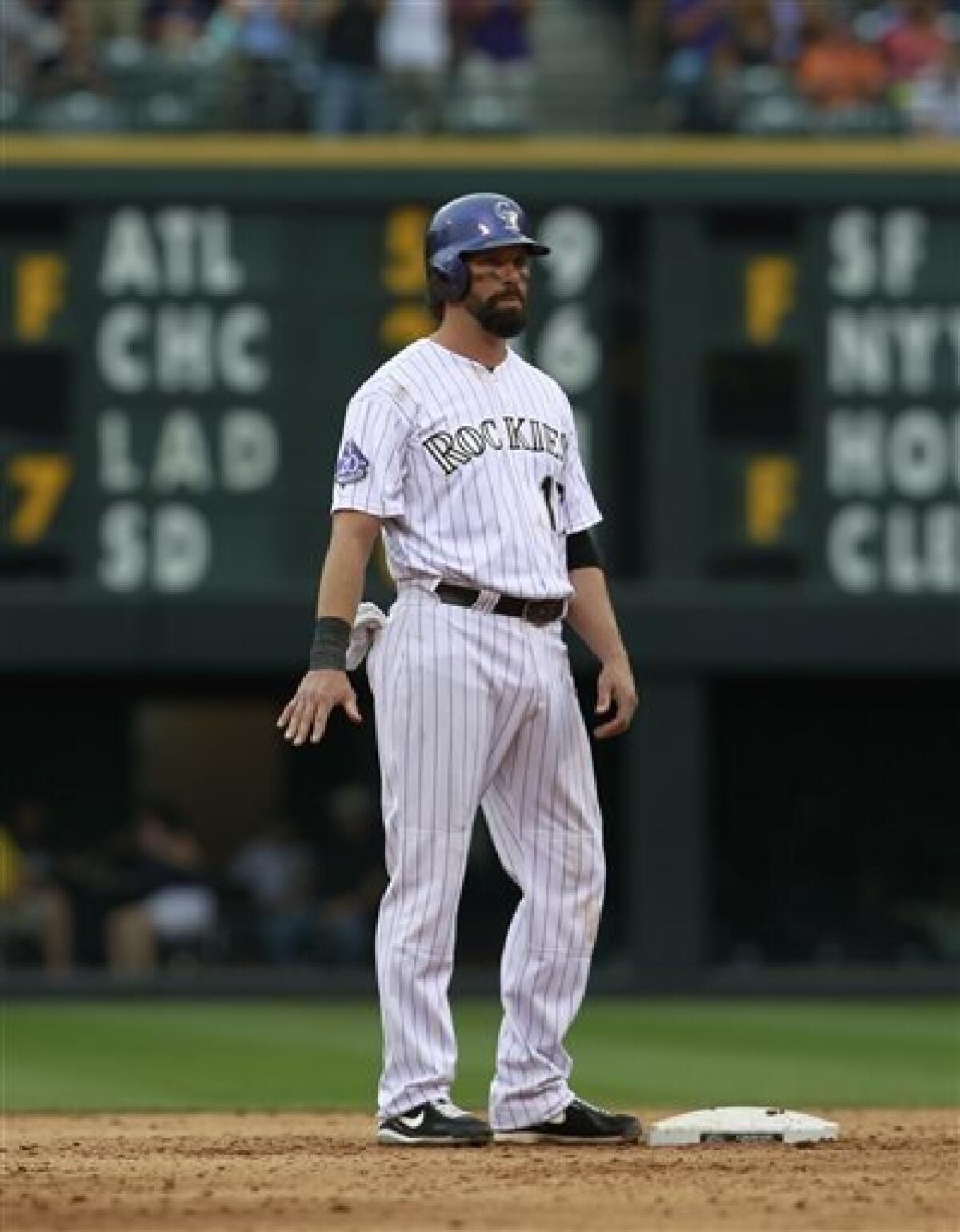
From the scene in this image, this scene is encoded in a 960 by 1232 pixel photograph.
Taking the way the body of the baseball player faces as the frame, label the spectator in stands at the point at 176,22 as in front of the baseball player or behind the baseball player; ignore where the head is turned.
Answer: behind

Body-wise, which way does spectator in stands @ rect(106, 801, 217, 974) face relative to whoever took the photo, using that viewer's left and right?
facing the viewer and to the left of the viewer

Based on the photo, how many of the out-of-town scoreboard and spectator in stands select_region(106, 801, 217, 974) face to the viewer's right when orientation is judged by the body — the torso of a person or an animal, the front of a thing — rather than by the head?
0

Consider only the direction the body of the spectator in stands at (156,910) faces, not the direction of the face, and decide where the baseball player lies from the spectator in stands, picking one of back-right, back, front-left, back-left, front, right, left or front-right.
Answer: front-left

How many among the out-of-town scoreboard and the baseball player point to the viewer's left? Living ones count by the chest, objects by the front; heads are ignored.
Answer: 0

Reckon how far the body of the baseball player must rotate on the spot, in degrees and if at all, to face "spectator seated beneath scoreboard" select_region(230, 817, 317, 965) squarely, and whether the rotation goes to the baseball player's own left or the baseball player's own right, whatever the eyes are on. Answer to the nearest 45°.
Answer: approximately 135° to the baseball player's own left

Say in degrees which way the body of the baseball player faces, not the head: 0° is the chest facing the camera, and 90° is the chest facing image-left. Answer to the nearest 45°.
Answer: approximately 315°

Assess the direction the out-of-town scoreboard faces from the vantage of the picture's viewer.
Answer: facing the viewer
